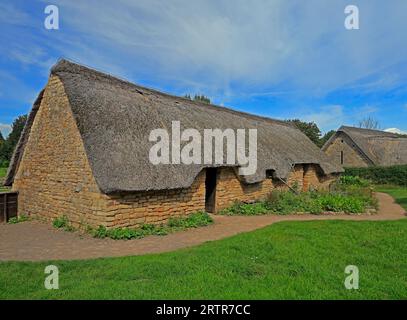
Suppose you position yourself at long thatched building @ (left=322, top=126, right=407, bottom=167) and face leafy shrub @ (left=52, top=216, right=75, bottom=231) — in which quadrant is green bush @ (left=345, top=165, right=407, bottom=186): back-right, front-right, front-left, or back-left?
front-left

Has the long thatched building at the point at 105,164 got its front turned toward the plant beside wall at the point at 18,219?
no

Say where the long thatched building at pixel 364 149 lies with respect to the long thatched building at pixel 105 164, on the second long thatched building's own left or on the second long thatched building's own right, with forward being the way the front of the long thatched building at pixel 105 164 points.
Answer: on the second long thatched building's own left

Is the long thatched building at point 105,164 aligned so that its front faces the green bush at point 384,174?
no

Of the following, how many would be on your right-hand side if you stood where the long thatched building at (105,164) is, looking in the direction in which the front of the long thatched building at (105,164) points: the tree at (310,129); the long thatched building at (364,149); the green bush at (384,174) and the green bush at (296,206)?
0

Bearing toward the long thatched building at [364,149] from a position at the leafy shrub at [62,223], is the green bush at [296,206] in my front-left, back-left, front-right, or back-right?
front-right

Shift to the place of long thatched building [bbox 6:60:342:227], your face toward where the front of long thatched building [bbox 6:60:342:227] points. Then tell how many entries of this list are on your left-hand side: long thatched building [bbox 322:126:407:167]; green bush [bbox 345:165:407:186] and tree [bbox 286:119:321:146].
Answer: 3

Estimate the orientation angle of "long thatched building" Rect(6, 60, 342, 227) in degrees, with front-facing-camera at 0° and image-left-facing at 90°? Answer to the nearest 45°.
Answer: approximately 315°

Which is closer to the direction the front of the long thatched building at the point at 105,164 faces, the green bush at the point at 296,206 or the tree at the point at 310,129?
the green bush

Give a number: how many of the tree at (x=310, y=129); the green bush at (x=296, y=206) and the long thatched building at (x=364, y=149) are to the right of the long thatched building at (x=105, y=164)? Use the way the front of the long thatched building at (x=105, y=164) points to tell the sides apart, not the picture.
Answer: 0

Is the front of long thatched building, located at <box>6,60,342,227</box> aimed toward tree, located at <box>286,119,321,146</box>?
no
